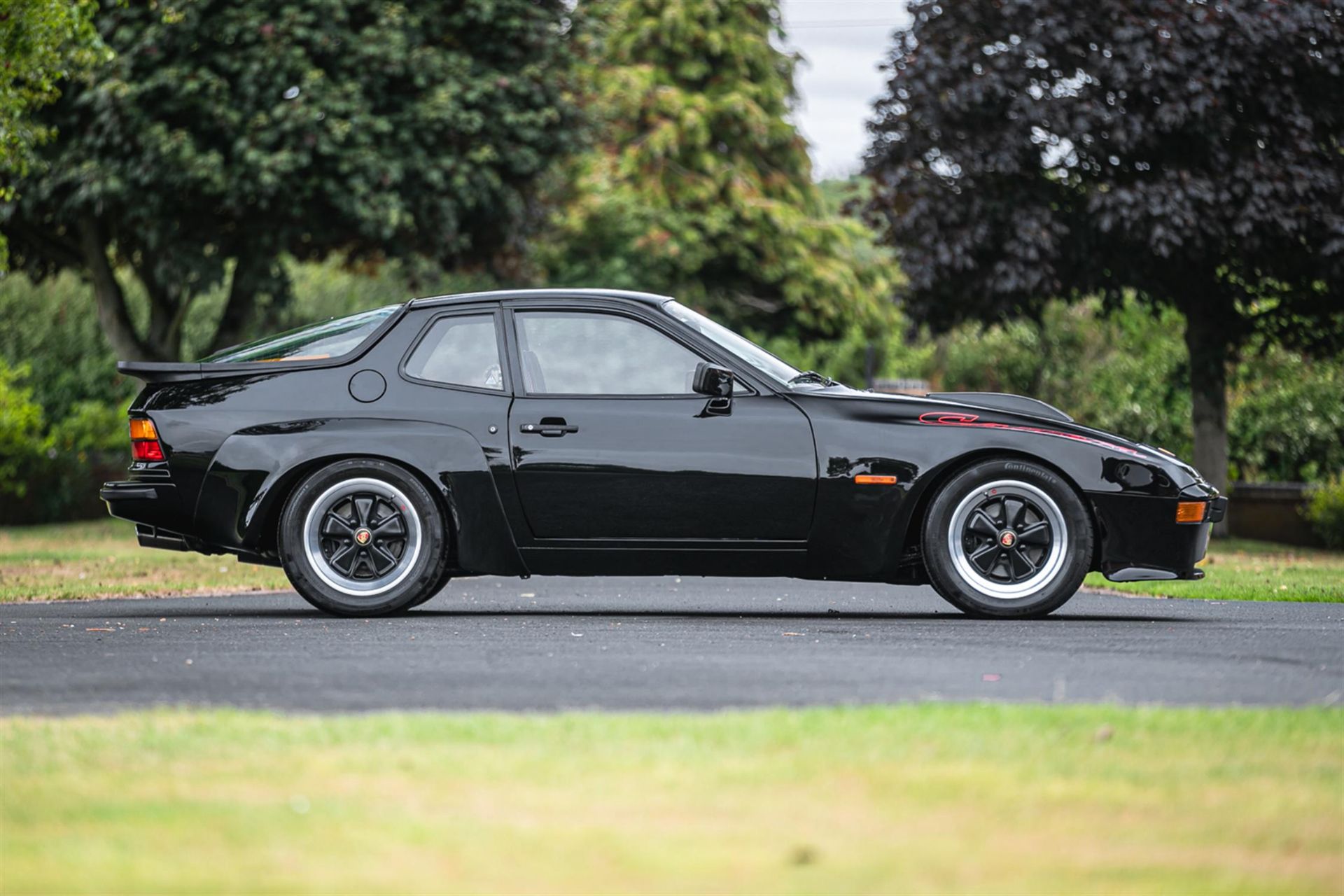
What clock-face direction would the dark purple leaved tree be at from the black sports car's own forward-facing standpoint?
The dark purple leaved tree is roughly at 10 o'clock from the black sports car.

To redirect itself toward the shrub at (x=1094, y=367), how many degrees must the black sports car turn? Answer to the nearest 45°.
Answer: approximately 90° to its left

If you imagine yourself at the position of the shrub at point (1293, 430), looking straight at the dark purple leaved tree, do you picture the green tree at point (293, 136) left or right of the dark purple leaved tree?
right

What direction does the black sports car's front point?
to the viewer's right

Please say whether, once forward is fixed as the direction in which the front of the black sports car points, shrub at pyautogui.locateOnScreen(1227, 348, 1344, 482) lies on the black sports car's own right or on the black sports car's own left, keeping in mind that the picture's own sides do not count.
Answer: on the black sports car's own left

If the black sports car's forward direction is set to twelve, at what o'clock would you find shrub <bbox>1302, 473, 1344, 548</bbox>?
The shrub is roughly at 10 o'clock from the black sports car.

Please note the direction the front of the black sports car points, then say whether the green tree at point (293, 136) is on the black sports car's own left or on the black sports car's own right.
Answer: on the black sports car's own left

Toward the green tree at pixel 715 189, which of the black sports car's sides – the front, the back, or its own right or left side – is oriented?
left

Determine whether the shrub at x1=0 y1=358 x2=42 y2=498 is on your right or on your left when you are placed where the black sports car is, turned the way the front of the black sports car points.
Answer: on your left

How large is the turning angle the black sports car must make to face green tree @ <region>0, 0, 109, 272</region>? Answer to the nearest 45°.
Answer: approximately 135° to its left
